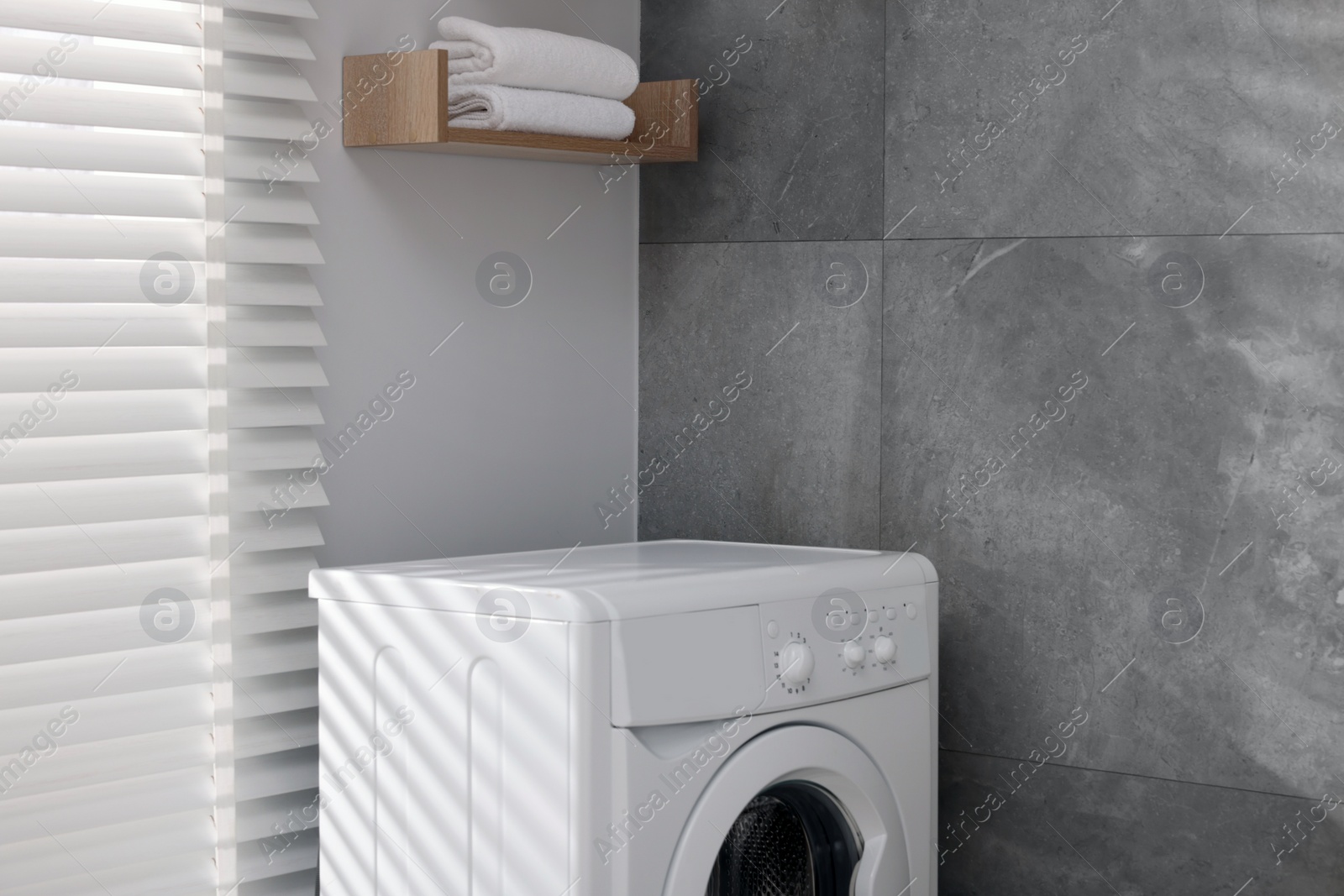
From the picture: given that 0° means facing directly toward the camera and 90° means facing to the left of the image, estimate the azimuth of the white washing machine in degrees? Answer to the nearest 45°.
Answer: approximately 315°

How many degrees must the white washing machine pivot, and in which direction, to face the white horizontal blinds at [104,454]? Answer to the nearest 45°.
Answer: approximately 135° to its right

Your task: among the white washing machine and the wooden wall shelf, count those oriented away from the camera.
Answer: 0
